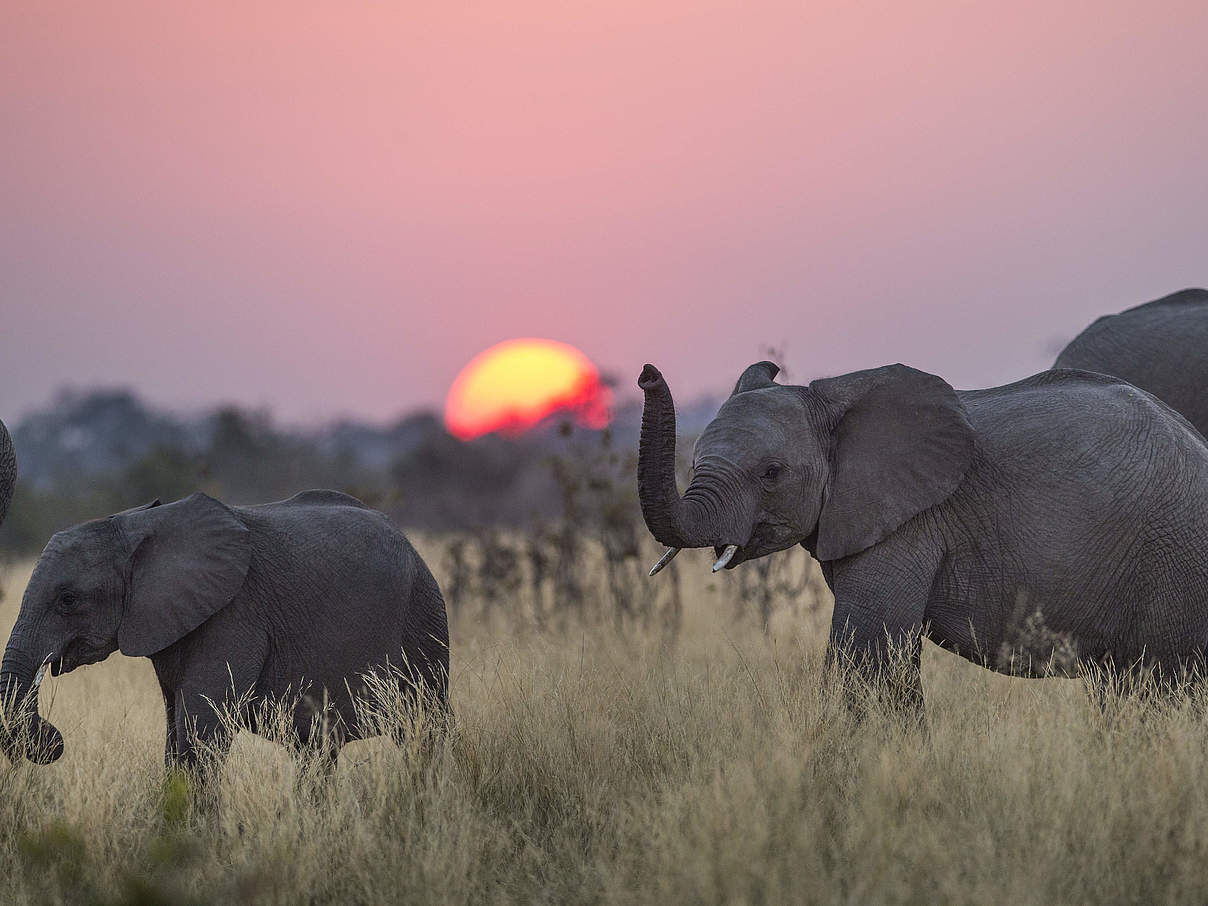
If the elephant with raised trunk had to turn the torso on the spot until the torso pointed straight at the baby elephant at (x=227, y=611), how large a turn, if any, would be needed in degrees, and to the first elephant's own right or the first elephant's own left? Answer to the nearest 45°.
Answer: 0° — it already faces it

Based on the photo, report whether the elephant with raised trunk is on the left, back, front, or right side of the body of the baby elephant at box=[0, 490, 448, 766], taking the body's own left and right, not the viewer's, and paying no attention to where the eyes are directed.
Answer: back

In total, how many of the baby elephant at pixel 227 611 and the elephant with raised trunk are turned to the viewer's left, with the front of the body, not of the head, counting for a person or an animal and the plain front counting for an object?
2

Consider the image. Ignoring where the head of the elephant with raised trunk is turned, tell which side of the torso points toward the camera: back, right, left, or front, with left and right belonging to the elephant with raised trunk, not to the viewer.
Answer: left

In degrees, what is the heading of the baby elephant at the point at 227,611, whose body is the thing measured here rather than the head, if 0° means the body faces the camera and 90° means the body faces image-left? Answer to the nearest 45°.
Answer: approximately 90°
